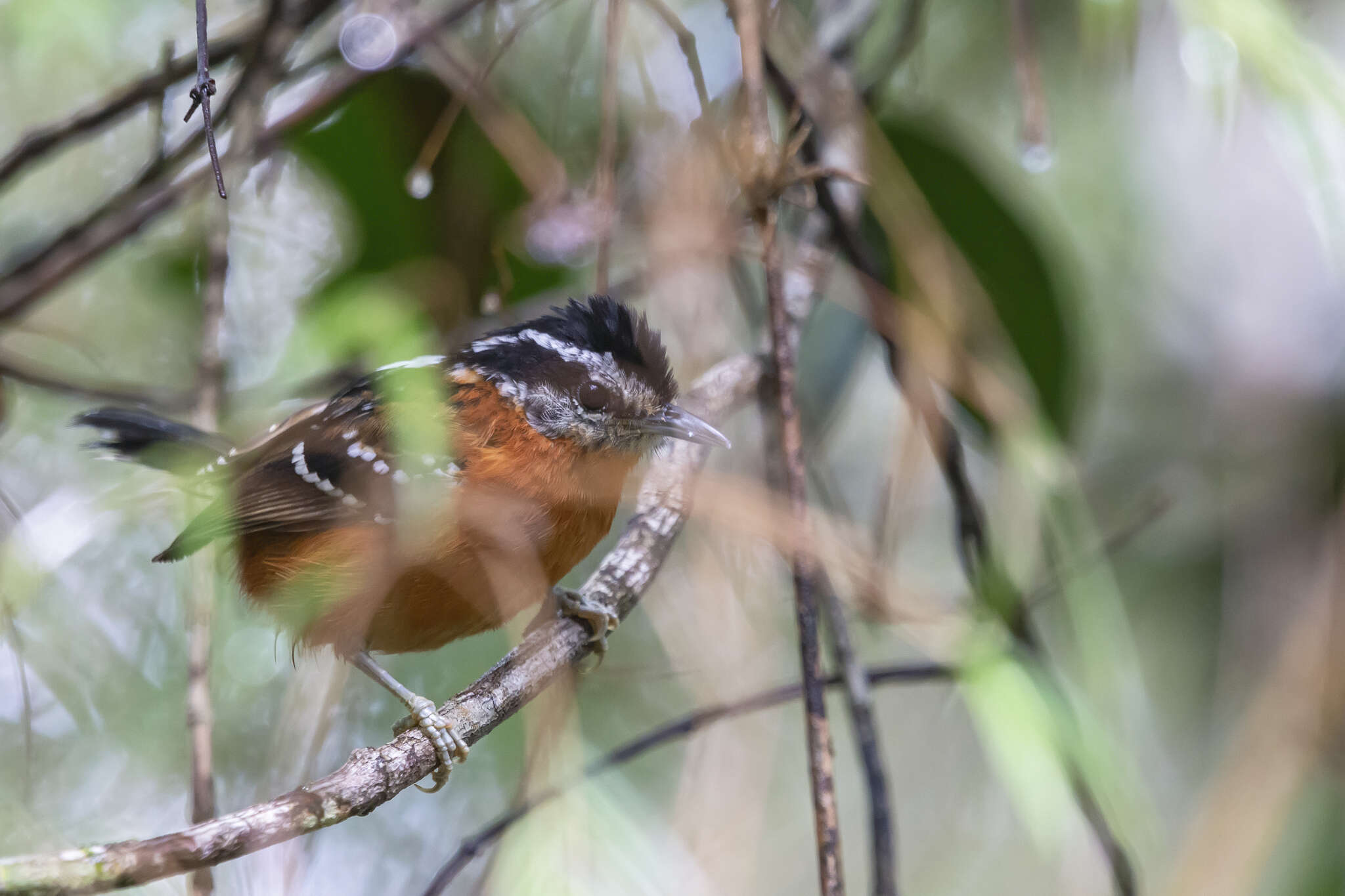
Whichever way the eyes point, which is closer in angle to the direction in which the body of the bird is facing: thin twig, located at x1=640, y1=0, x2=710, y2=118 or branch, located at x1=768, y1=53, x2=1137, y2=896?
the branch

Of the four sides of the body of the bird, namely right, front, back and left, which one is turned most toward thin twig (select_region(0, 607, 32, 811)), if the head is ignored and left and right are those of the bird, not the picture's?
back

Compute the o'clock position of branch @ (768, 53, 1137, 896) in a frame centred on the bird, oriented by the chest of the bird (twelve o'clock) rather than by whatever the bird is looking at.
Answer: The branch is roughly at 12 o'clock from the bird.

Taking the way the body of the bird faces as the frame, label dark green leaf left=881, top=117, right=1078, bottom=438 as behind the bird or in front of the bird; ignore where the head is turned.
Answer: in front

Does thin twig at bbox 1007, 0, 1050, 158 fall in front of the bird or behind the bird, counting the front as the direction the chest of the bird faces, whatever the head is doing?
in front

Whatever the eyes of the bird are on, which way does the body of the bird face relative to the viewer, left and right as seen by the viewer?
facing to the right of the viewer
